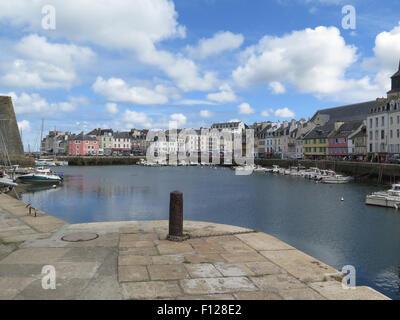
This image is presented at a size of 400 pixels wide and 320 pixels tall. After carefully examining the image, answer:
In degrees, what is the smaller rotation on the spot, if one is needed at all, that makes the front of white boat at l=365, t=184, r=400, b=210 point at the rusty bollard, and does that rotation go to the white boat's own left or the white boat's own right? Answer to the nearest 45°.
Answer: approximately 90° to the white boat's own left

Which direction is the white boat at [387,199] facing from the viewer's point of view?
to the viewer's left

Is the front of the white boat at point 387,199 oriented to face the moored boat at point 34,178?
yes

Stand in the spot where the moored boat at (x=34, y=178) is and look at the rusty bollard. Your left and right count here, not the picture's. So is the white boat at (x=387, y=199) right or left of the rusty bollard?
left
